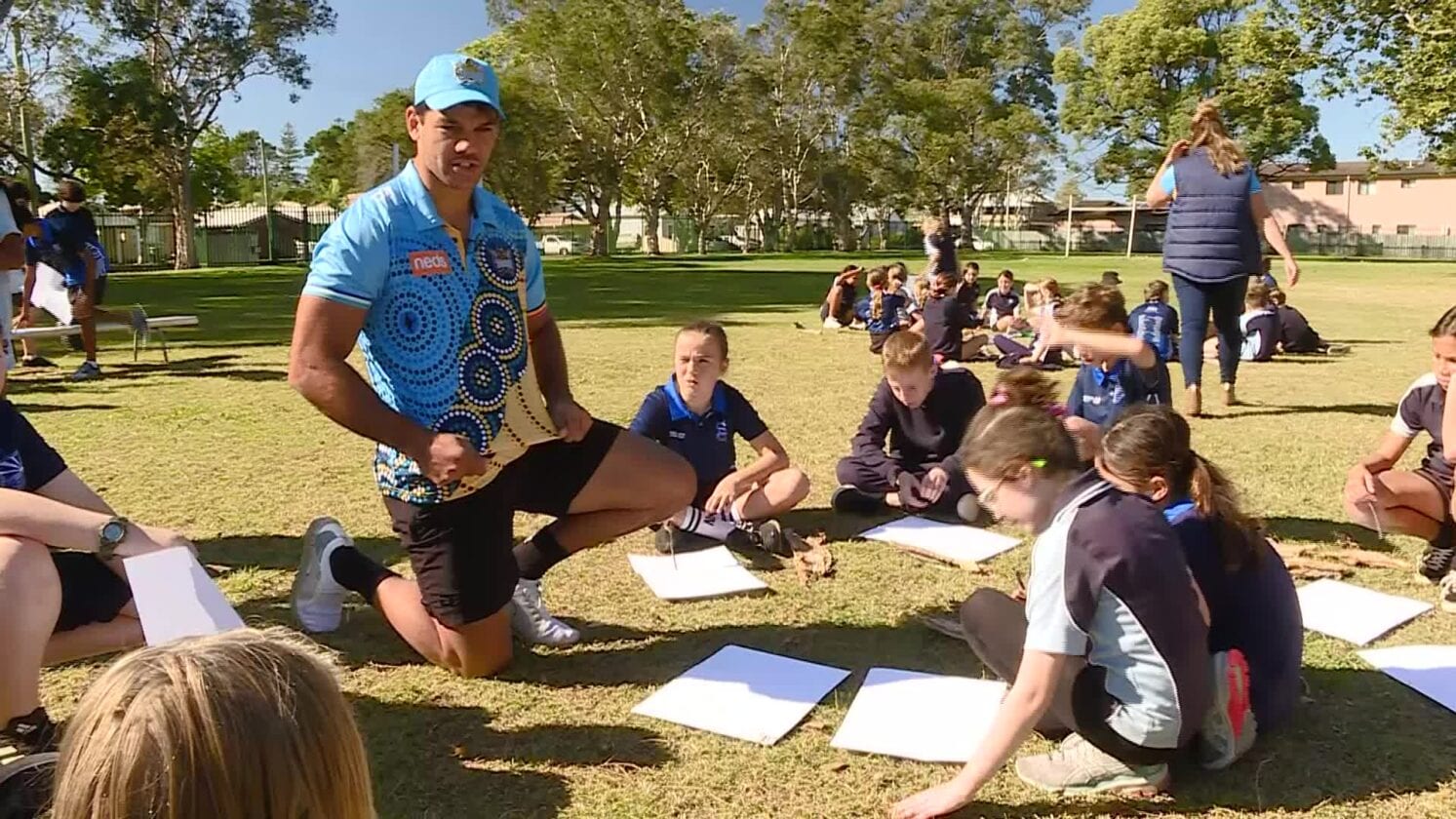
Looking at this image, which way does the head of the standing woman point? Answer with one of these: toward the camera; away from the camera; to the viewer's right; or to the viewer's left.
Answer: away from the camera

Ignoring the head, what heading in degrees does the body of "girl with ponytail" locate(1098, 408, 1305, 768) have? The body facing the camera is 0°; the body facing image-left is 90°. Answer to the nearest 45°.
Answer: approximately 135°

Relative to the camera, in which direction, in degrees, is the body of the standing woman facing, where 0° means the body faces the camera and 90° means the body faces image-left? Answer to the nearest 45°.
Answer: approximately 180°

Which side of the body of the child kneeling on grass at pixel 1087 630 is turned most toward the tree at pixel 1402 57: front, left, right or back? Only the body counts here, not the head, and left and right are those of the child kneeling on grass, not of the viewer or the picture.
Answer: right

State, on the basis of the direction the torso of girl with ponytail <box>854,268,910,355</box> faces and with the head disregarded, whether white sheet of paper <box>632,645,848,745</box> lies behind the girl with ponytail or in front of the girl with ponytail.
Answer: behind

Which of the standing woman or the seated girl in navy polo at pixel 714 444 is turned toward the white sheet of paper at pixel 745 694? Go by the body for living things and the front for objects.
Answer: the seated girl in navy polo

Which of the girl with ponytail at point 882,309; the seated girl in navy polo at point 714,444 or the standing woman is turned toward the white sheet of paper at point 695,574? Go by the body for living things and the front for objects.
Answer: the seated girl in navy polo

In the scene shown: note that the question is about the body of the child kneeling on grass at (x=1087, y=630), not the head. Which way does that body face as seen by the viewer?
to the viewer's left

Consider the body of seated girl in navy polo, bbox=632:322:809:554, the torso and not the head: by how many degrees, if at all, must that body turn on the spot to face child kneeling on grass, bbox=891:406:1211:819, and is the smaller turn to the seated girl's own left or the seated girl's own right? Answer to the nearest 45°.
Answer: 0° — they already face them
